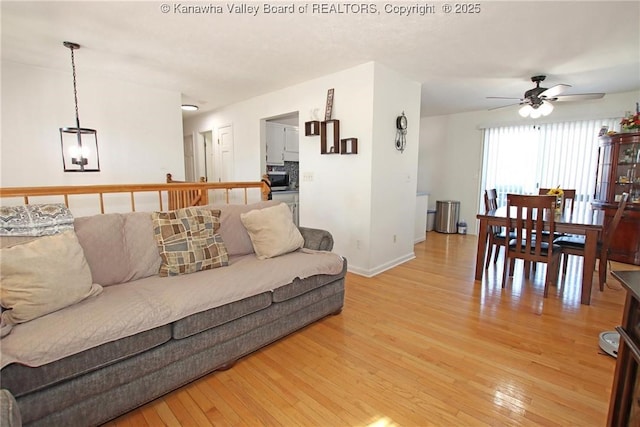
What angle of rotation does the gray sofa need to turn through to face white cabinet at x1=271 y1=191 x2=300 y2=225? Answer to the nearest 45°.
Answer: approximately 90° to its left

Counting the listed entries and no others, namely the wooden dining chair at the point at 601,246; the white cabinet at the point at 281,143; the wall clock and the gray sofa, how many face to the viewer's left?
1

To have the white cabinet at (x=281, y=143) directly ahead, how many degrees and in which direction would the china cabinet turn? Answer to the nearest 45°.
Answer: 0° — it already faces it

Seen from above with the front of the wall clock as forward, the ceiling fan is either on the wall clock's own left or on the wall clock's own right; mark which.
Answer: on the wall clock's own left

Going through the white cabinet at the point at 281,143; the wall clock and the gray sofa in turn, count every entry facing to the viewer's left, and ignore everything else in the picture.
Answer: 0

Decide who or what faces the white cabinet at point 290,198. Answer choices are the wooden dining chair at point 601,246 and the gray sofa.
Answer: the wooden dining chair

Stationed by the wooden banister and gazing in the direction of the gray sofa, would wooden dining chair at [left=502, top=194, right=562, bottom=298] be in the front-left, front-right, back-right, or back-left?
front-left

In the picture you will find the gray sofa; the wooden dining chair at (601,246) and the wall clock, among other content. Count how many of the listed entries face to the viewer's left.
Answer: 1

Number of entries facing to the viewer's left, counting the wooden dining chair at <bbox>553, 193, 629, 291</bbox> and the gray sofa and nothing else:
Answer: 1

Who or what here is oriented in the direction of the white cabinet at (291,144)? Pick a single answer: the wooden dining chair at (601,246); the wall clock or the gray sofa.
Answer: the wooden dining chair

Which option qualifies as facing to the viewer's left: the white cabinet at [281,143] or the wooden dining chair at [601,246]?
the wooden dining chair

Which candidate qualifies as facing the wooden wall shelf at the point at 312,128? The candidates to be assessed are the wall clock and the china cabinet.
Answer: the china cabinet

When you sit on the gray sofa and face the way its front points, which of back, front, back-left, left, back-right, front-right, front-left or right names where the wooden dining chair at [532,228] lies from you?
front-left

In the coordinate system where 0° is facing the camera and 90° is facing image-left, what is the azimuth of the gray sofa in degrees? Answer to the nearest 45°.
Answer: approximately 315°

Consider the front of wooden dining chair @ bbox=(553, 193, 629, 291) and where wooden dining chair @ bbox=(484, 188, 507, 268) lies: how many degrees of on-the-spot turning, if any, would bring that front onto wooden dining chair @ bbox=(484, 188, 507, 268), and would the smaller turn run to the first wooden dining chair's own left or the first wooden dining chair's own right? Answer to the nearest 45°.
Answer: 0° — it already faces it

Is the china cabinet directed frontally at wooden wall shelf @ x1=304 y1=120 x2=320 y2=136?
yes

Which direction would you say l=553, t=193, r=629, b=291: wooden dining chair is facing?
to the viewer's left

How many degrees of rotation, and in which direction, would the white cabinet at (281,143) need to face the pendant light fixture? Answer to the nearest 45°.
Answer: approximately 90° to its right

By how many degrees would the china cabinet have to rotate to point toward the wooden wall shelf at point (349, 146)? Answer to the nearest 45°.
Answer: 0° — it already faces it

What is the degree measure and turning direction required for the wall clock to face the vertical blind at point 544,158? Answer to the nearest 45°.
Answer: approximately 90° to its left

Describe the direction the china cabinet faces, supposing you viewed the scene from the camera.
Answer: facing the viewer and to the left of the viewer
